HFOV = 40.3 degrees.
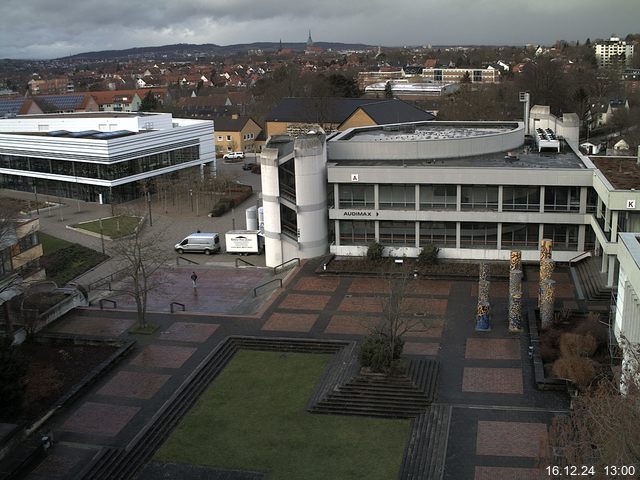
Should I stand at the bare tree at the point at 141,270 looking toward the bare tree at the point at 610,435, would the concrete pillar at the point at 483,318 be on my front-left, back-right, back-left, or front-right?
front-left

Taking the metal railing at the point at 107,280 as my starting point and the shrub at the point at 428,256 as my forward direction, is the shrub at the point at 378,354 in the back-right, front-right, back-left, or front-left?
front-right

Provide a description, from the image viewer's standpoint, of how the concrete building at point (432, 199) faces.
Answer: facing the viewer

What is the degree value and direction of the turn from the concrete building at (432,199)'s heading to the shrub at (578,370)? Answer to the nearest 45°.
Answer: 0° — it already faces it

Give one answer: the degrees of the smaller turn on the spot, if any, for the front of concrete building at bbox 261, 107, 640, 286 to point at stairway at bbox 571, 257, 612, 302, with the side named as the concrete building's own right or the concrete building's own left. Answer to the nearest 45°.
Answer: approximately 45° to the concrete building's own left

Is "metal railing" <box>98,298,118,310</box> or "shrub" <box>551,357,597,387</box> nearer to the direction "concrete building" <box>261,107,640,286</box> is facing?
the shrub

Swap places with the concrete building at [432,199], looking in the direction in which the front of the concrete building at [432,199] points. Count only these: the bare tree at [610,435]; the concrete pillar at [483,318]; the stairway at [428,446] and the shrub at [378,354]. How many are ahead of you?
4

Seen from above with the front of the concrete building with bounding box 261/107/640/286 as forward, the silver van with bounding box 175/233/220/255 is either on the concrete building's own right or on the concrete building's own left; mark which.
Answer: on the concrete building's own right

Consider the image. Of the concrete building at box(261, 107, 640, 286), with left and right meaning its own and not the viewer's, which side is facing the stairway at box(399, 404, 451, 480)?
front

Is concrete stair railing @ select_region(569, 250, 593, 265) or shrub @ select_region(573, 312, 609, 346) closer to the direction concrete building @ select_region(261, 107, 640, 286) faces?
the shrub

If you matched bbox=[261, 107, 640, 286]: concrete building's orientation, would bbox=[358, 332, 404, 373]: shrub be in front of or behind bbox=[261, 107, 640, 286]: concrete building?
in front

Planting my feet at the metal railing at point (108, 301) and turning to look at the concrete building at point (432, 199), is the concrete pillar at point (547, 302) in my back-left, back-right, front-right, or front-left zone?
front-right

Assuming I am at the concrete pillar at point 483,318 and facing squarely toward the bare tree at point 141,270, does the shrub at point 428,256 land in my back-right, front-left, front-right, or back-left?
front-right

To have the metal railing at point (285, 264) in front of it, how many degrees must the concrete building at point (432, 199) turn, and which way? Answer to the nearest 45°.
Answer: approximately 90° to its right

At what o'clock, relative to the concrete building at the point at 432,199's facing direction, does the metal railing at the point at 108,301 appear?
The metal railing is roughly at 2 o'clock from the concrete building.

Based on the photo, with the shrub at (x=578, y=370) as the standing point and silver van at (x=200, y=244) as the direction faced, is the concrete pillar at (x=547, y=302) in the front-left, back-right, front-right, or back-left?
front-right
